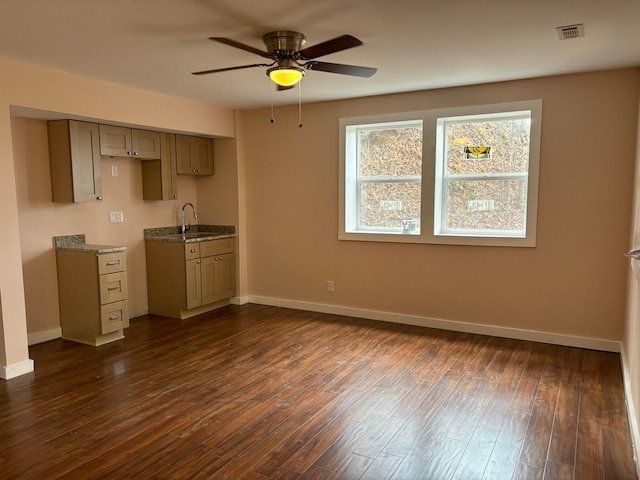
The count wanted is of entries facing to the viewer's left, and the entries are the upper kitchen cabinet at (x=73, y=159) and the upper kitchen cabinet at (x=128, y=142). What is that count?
0

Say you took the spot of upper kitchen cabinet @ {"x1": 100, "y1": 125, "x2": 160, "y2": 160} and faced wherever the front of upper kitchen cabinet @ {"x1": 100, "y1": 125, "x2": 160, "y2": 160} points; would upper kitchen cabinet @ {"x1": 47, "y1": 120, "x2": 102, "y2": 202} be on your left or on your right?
on your right

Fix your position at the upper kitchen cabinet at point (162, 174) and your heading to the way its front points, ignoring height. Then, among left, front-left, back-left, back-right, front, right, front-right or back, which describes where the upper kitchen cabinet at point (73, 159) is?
right
